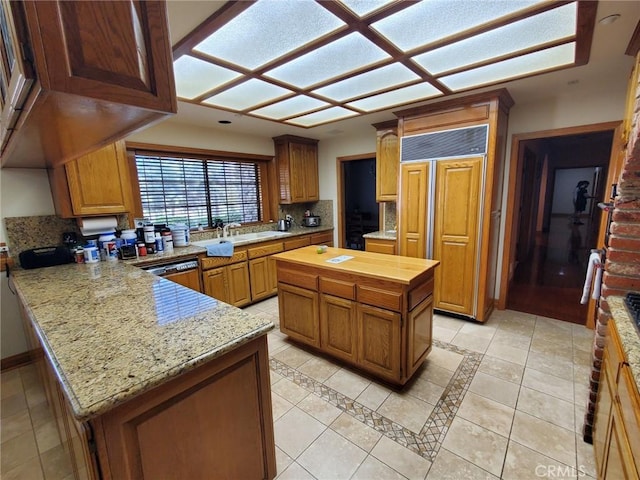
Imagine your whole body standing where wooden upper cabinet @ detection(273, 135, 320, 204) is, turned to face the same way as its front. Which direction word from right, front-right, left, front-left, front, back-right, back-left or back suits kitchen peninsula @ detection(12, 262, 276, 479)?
front-right

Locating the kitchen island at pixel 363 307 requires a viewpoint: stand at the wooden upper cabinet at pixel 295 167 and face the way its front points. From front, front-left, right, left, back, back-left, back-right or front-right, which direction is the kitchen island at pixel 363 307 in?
front-right

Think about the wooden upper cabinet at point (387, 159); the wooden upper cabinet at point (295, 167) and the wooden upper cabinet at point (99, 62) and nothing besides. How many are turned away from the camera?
0

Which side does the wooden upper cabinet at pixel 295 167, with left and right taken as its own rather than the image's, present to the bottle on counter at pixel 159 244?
right

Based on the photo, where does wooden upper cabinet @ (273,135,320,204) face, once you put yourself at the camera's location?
facing the viewer and to the right of the viewer

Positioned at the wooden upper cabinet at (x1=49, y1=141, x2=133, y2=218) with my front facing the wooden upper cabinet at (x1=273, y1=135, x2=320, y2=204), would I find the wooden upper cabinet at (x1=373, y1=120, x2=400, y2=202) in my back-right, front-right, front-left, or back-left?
front-right

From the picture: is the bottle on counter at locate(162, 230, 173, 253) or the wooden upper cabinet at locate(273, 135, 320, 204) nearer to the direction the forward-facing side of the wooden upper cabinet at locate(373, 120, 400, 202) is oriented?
the bottle on counter

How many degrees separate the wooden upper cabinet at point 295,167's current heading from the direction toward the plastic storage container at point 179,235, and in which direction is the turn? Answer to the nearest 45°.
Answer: approximately 90° to its right

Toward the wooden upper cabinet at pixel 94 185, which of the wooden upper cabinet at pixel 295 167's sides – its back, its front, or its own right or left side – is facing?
right

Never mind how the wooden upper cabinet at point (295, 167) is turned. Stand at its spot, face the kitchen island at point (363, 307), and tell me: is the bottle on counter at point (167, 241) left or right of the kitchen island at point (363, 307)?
right

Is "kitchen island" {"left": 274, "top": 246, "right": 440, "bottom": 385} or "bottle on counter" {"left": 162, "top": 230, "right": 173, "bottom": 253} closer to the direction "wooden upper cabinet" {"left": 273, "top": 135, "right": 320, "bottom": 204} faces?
the kitchen island
